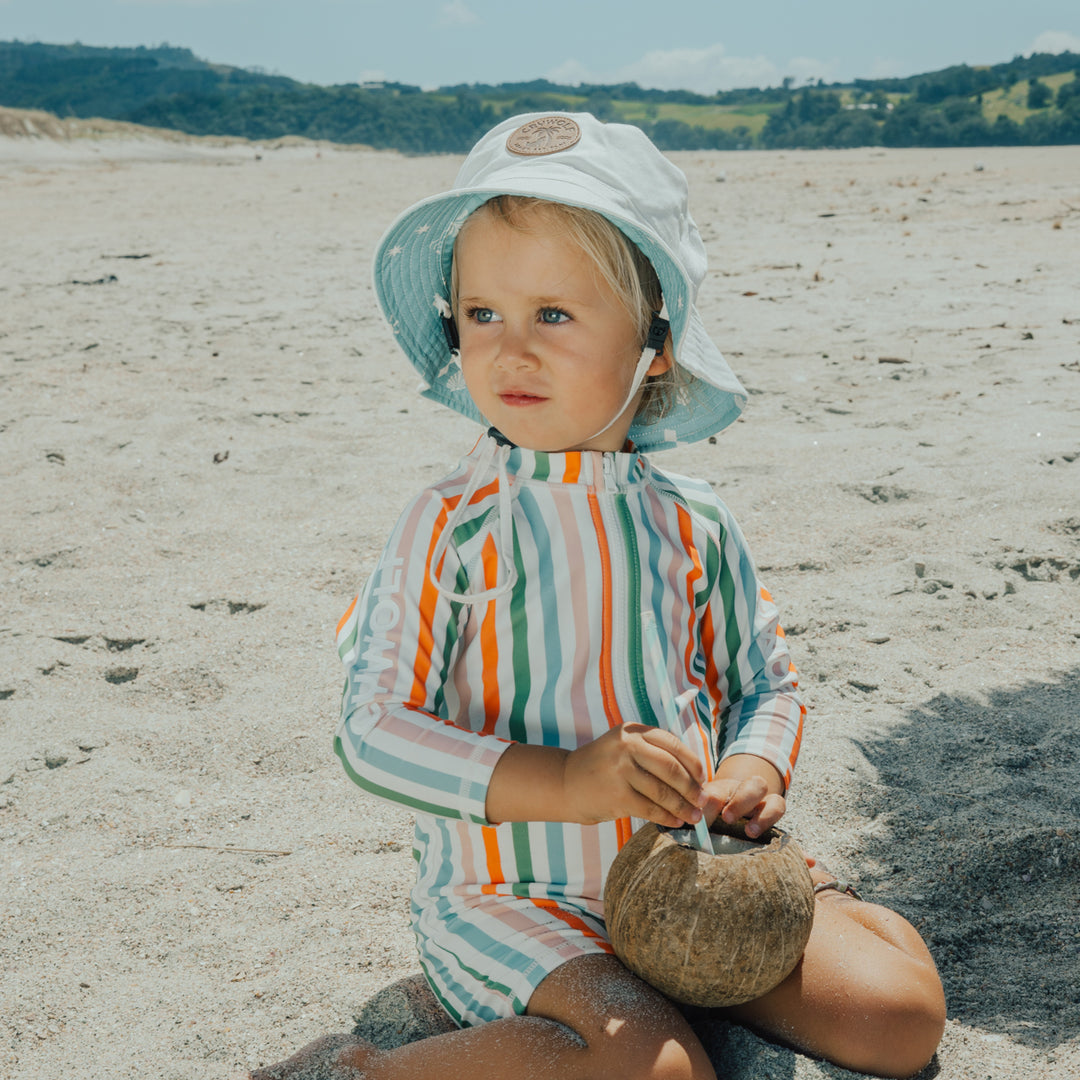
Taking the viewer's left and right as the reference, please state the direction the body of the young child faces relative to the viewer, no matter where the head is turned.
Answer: facing the viewer and to the right of the viewer

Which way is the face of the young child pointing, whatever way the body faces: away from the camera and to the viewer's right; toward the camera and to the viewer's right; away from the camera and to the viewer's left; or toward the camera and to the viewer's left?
toward the camera and to the viewer's left
